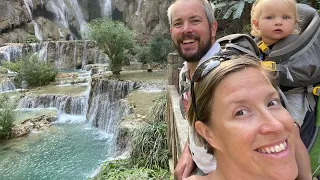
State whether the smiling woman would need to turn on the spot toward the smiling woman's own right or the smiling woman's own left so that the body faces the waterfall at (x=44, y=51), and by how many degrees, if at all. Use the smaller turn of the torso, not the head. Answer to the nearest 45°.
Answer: approximately 180°

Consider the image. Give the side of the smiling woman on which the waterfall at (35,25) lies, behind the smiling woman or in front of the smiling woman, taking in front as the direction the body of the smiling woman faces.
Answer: behind

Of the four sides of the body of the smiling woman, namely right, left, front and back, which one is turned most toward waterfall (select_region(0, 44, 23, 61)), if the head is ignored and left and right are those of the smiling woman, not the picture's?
back

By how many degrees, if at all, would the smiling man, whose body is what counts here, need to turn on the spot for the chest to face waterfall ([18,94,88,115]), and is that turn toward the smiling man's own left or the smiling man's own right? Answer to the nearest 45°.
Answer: approximately 90° to the smiling man's own right

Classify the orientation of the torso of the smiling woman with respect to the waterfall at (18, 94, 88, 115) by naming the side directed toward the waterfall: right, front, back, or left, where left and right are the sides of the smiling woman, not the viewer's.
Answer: back

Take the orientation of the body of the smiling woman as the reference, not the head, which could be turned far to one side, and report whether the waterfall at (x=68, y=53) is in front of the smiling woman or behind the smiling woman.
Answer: behind

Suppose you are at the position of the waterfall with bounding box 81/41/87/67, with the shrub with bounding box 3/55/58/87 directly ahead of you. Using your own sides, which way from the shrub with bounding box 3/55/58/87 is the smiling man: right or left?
left

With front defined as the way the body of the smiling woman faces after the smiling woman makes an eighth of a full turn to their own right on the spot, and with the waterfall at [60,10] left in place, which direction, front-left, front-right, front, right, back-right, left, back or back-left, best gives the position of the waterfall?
back-right

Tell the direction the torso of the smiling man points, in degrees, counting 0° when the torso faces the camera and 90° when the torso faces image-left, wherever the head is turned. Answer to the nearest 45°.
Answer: approximately 45°

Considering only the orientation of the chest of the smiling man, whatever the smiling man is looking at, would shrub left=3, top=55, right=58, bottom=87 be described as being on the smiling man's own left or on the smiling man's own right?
on the smiling man's own right

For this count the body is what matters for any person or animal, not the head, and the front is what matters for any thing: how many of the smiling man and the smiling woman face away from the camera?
0
